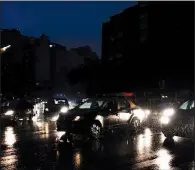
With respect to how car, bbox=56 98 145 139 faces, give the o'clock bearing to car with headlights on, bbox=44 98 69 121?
The car with headlights on is roughly at 4 o'clock from the car.

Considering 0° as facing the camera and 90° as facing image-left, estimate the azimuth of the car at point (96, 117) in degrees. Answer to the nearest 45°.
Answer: approximately 45°

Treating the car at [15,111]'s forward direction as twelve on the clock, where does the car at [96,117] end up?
the car at [96,117] is roughly at 10 o'clock from the car at [15,111].

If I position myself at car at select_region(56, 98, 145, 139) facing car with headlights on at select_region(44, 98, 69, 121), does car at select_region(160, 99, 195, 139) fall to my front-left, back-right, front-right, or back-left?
back-right

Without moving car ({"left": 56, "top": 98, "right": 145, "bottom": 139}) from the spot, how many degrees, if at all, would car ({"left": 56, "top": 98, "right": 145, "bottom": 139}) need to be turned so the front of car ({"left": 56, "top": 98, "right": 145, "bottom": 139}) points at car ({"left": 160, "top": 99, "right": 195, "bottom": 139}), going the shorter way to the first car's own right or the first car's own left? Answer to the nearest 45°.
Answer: approximately 90° to the first car's own left

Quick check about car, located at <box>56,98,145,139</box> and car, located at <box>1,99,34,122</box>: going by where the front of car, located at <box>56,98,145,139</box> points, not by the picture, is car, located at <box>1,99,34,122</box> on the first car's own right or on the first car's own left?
on the first car's own right

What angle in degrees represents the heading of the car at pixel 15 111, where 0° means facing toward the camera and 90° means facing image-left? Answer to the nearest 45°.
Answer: approximately 45°

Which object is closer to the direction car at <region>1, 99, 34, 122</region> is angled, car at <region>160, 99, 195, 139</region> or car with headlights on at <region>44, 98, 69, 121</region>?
the car at <region>160, 99, 195, 139</region>
